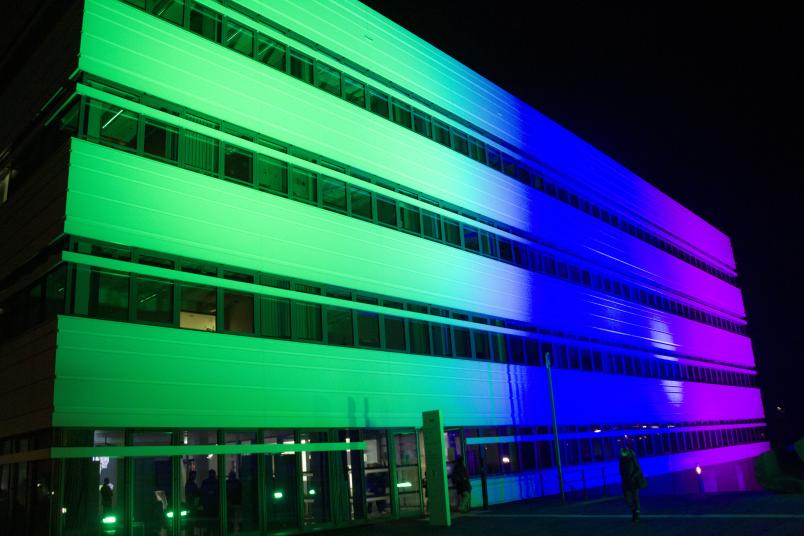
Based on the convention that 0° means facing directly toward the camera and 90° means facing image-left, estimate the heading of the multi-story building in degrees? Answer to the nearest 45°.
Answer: approximately 315°

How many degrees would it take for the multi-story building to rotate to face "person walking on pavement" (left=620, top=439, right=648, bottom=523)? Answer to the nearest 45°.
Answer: approximately 45° to its left
